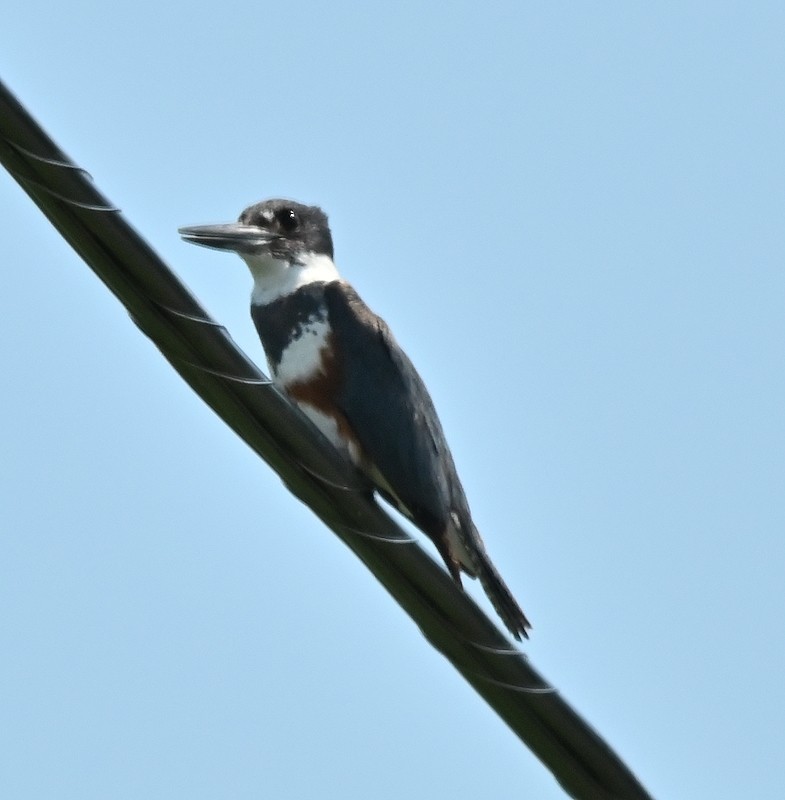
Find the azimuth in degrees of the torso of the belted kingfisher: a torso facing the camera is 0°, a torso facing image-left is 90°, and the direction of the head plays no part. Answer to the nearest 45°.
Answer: approximately 90°
